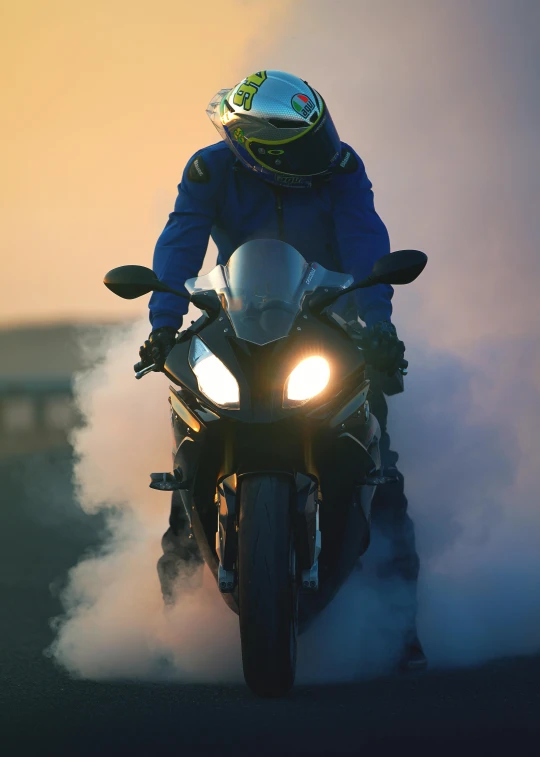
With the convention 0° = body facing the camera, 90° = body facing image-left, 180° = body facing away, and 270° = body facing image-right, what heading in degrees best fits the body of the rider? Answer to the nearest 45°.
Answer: approximately 0°

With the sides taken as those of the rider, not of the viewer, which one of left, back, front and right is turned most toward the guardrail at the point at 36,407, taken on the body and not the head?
back

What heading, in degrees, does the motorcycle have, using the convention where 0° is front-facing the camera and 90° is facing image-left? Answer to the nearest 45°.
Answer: approximately 0°

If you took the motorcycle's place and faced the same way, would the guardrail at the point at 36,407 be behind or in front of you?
behind
